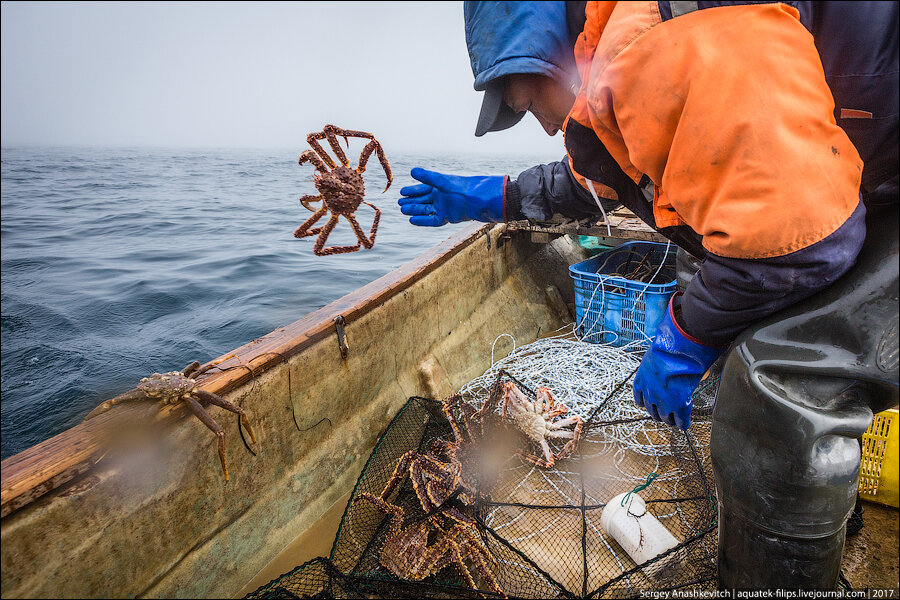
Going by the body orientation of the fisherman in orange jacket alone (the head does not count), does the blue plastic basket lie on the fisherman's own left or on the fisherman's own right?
on the fisherman's own right

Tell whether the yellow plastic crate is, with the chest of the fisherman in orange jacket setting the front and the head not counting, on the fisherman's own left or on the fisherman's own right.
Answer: on the fisherman's own right

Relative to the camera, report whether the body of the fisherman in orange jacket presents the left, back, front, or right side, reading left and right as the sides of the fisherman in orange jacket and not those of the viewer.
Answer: left

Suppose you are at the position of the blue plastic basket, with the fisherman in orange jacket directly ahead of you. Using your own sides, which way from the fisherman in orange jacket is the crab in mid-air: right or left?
right
